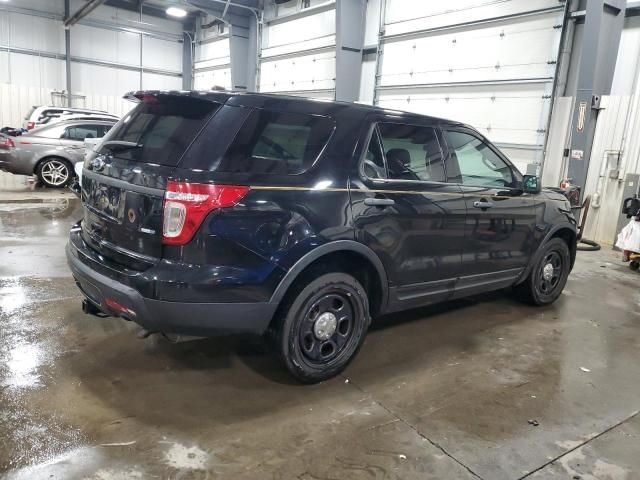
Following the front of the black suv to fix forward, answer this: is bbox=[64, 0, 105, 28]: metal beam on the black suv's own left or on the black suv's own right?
on the black suv's own left

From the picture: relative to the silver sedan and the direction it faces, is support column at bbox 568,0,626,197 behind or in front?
in front

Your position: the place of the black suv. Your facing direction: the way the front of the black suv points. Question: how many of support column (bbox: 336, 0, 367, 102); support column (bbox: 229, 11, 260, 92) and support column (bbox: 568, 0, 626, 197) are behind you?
0

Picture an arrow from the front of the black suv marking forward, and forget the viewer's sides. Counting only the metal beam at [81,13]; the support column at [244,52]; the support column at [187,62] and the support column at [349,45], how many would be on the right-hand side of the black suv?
0

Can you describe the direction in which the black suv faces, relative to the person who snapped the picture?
facing away from the viewer and to the right of the viewer

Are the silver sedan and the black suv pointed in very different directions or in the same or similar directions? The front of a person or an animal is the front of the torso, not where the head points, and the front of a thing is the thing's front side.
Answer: same or similar directions

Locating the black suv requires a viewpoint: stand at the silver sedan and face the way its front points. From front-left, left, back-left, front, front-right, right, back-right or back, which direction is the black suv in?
right

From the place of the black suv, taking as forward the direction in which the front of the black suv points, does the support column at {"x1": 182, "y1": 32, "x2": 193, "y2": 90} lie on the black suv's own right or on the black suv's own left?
on the black suv's own left

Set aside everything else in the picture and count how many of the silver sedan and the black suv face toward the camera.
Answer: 0

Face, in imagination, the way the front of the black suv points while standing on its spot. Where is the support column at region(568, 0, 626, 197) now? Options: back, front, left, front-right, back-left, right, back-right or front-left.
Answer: front

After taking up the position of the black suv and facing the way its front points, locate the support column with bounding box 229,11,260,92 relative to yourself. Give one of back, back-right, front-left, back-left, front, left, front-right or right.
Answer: front-left

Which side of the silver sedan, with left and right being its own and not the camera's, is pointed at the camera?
right

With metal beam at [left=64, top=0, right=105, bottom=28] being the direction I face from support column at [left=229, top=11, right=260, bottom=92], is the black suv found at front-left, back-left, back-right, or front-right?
back-left

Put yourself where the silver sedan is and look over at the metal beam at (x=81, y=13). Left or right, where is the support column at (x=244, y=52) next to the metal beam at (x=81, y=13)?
right

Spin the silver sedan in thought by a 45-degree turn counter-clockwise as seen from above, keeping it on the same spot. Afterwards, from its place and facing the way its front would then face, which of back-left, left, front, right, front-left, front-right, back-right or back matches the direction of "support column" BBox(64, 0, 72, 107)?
front-left

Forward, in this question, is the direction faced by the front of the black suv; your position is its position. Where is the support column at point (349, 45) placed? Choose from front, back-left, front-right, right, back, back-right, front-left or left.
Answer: front-left

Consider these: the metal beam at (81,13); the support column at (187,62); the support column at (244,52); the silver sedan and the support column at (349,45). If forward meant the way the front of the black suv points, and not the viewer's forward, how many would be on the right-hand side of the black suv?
0

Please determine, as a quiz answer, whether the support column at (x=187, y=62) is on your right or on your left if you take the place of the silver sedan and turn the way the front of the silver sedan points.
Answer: on your left
